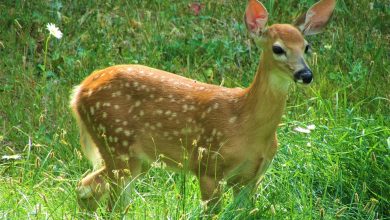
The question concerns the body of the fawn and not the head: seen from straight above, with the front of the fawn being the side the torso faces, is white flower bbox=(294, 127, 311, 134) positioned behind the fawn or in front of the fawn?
in front

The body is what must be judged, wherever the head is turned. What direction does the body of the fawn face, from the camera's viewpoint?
to the viewer's right
